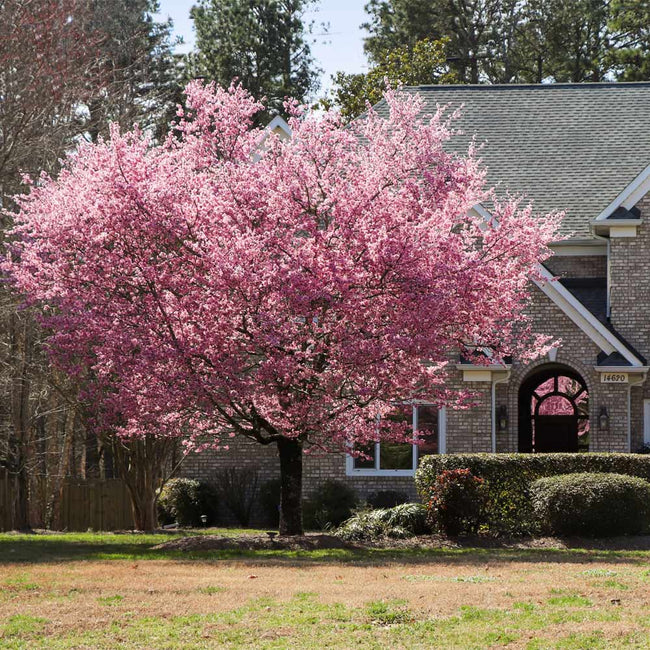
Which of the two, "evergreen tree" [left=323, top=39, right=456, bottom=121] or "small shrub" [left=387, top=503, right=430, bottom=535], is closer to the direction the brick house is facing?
the small shrub

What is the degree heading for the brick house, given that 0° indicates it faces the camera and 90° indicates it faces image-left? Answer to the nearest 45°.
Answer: approximately 0°

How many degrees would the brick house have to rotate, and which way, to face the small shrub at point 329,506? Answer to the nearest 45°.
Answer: approximately 90° to its right

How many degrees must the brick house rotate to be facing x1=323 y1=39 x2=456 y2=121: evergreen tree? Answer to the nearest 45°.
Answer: approximately 180°

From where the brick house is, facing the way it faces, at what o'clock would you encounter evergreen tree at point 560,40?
The evergreen tree is roughly at 6 o'clock from the brick house.

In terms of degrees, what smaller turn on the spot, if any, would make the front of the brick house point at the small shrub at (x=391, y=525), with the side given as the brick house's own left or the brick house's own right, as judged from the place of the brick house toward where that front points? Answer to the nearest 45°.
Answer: approximately 45° to the brick house's own right

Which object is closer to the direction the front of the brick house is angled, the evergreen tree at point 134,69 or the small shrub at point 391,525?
the small shrub

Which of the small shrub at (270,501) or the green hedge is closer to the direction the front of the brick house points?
the green hedge

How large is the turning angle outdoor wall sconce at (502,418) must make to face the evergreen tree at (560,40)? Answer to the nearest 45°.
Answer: approximately 180°

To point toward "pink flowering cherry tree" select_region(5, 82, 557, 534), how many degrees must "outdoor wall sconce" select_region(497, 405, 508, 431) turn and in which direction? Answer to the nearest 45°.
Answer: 0° — it already faces it
